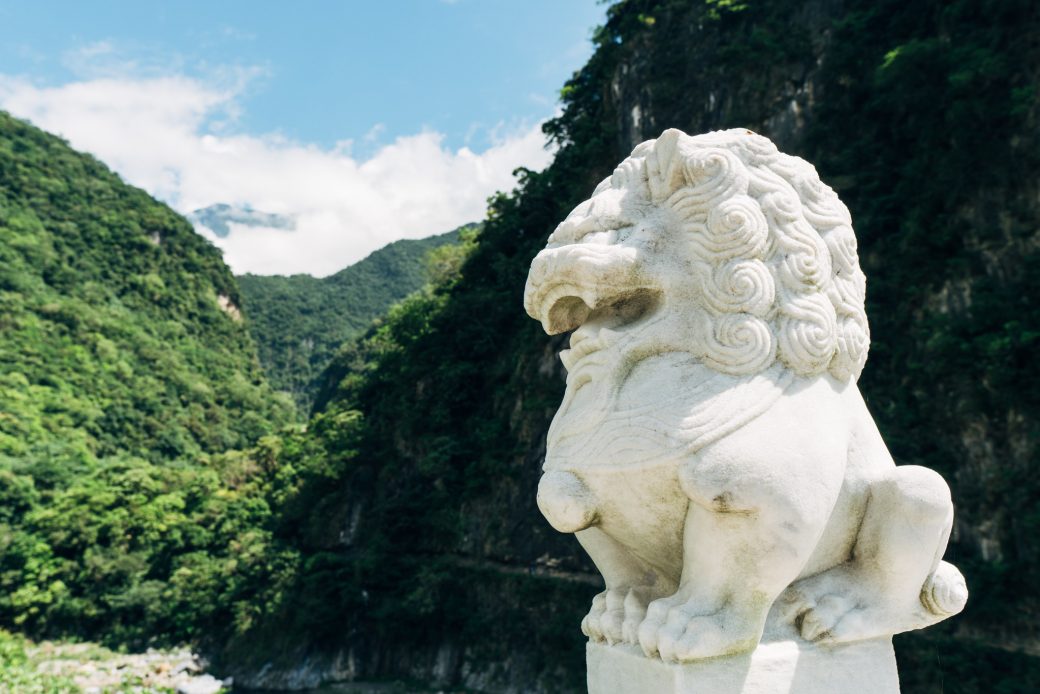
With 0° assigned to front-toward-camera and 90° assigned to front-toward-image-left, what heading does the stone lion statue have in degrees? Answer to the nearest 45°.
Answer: approximately 45°
